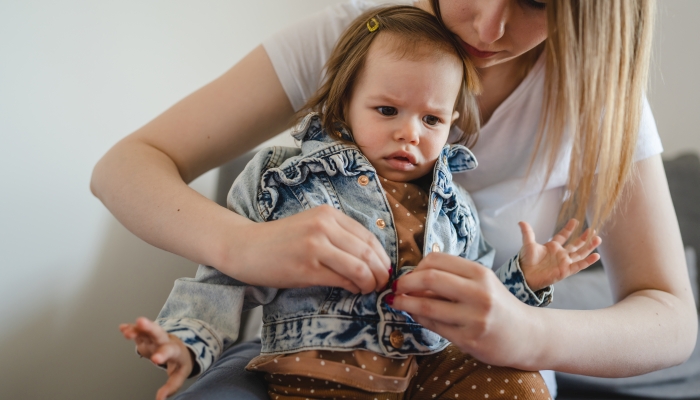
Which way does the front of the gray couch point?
toward the camera
